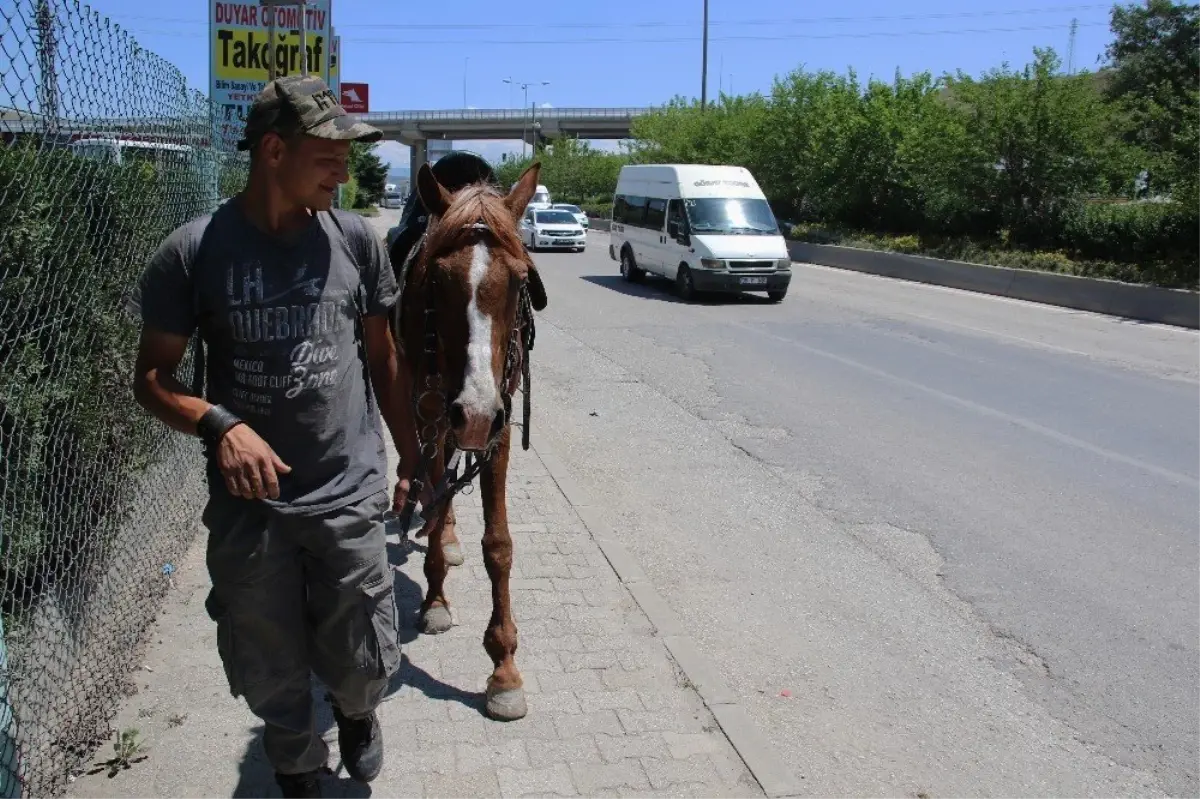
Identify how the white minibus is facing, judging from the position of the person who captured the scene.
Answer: facing the viewer and to the right of the viewer

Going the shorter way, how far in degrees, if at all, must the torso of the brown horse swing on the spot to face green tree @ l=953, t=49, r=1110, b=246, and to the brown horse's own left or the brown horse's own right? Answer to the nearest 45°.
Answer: approximately 135° to the brown horse's own left

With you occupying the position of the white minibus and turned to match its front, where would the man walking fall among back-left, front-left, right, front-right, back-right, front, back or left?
front-right

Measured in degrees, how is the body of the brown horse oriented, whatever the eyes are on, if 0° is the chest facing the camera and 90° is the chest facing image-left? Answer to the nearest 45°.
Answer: approximately 0°

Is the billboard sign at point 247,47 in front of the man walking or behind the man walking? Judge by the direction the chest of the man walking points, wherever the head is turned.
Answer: behind

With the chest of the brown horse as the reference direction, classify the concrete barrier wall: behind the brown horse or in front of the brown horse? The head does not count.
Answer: behind

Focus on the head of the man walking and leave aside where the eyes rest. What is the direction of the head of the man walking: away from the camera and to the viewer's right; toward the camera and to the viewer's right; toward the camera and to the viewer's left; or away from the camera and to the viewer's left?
toward the camera and to the viewer's right

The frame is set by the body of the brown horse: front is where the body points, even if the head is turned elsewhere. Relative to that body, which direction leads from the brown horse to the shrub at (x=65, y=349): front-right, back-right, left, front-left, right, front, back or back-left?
right

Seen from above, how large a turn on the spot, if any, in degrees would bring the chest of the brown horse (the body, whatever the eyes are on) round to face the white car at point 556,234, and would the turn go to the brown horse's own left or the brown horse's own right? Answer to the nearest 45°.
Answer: approximately 180°

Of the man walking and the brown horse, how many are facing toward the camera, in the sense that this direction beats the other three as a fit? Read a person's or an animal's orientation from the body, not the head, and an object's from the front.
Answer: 2
